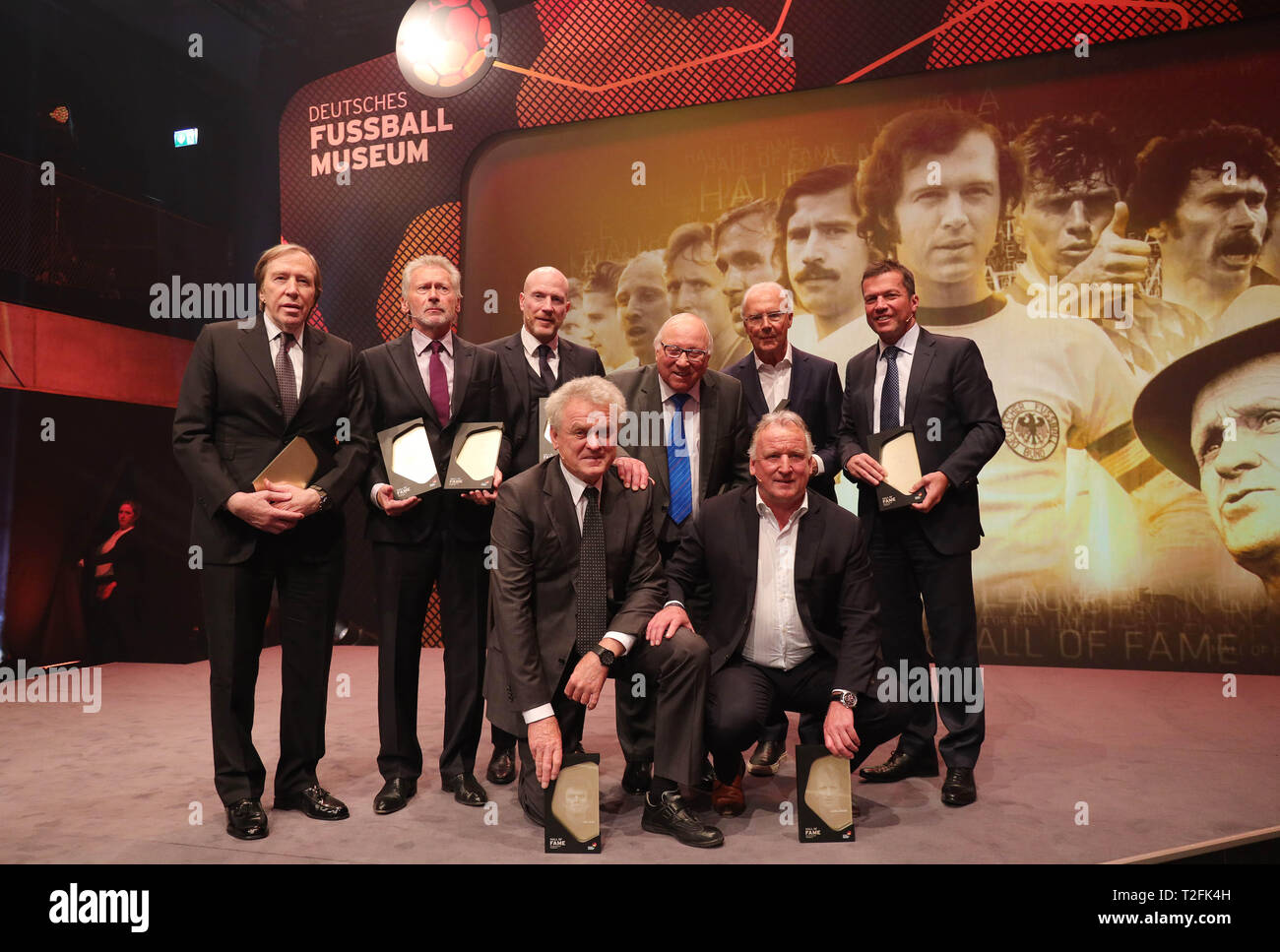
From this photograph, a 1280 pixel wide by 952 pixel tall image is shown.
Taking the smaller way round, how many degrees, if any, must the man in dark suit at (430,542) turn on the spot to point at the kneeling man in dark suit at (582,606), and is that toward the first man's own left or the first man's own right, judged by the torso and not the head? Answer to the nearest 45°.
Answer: approximately 45° to the first man's own left

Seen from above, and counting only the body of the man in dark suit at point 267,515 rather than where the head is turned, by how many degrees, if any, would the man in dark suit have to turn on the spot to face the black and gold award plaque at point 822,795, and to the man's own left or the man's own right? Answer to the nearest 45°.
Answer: approximately 45° to the man's own left

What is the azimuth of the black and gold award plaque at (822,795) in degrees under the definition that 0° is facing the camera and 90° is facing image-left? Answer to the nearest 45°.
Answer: approximately 0°

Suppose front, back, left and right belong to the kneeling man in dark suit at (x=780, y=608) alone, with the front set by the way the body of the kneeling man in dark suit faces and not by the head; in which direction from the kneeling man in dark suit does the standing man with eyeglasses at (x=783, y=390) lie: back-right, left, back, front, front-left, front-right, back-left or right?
back

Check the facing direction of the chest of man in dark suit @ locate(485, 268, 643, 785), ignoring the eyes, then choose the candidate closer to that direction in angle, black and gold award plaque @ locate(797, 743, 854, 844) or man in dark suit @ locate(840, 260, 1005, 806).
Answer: the black and gold award plaque
